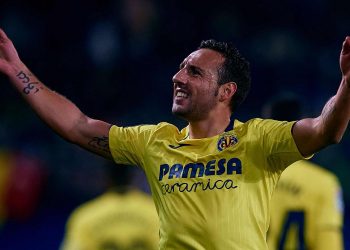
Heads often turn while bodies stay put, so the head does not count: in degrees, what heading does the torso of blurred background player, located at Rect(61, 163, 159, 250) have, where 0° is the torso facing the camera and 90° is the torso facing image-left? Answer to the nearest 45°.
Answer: approximately 180°

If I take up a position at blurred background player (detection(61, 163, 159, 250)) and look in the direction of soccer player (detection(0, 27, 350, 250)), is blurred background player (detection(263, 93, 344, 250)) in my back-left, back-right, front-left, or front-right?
front-left

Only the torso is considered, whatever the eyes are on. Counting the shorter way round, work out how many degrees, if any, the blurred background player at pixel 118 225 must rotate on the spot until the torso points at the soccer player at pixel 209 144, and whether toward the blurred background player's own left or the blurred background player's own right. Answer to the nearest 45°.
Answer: approximately 180°

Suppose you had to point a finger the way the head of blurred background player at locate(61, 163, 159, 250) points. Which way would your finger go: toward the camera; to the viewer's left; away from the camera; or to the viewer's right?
away from the camera

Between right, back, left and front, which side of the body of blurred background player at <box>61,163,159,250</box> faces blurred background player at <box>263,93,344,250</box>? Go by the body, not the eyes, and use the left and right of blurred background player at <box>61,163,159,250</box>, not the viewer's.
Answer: right
